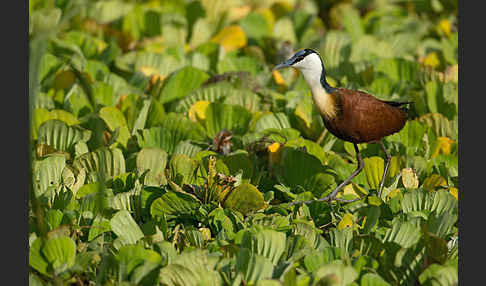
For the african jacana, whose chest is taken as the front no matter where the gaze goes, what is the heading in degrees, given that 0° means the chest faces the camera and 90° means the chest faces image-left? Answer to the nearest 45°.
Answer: approximately 90°

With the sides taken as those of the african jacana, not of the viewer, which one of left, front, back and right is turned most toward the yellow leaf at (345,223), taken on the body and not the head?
left

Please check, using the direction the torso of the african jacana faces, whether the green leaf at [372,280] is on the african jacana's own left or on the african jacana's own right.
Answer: on the african jacana's own left

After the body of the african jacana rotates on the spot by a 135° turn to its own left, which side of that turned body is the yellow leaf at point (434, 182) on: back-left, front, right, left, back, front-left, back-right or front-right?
front-left
